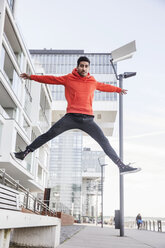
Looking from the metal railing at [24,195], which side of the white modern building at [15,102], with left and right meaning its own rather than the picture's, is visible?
right

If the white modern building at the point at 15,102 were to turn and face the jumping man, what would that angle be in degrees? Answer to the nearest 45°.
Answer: approximately 90° to its right

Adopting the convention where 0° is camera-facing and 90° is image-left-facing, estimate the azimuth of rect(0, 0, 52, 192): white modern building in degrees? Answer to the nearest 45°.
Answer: approximately 270°
